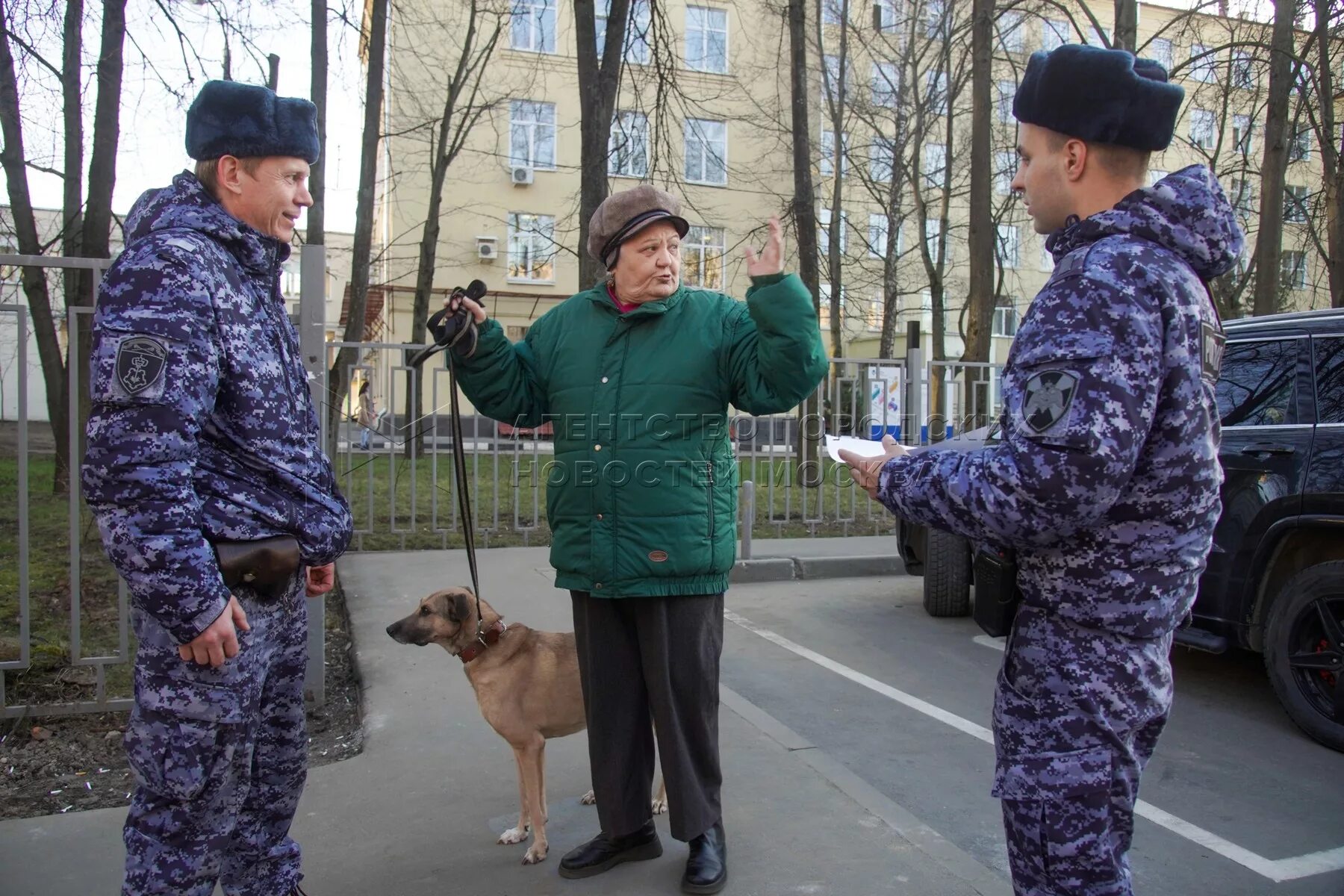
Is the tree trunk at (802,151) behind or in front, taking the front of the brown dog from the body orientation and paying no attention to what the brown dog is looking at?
behind

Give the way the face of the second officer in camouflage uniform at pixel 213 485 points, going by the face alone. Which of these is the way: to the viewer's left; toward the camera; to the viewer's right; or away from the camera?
to the viewer's right

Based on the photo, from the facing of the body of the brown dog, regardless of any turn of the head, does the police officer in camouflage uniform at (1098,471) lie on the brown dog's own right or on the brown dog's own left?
on the brown dog's own left

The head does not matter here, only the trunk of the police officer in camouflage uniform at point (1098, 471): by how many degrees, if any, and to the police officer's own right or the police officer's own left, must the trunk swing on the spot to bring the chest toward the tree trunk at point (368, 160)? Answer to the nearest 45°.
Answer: approximately 45° to the police officer's own right

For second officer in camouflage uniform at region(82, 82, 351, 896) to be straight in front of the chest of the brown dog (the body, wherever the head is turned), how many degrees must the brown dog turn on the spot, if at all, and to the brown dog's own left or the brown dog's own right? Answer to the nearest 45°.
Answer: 0° — it already faces them

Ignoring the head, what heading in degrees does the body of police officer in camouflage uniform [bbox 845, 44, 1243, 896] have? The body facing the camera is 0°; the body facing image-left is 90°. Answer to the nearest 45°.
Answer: approximately 90°

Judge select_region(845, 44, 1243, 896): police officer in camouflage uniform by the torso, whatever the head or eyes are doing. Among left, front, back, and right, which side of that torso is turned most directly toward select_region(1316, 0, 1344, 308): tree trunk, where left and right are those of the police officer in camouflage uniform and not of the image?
right

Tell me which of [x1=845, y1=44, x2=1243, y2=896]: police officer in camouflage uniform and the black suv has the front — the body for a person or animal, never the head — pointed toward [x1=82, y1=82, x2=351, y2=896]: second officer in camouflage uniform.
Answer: the police officer in camouflage uniform

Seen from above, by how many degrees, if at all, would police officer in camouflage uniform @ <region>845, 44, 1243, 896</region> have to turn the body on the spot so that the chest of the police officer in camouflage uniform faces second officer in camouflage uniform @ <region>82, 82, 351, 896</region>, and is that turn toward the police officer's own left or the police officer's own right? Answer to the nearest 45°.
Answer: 0° — they already face them
